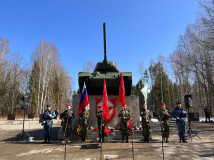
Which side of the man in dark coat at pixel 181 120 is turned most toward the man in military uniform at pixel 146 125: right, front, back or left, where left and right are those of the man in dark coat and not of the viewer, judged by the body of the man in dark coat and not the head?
right

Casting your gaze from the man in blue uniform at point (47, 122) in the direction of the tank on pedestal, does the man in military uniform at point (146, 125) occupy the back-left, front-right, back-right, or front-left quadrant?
front-right

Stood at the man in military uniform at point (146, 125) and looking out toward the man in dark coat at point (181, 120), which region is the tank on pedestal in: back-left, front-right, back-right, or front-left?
back-left

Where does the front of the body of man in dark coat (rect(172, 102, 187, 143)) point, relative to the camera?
toward the camera

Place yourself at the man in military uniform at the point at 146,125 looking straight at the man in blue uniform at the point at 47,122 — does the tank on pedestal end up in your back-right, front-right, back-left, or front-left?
front-right

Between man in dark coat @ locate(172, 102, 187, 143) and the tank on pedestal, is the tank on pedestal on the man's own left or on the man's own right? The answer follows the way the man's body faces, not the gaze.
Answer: on the man's own right
